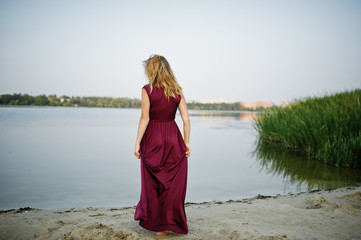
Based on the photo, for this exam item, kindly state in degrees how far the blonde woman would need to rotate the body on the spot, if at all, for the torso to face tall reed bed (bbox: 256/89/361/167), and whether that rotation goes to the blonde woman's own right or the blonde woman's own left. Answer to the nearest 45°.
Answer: approximately 45° to the blonde woman's own right

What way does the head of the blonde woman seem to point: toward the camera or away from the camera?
away from the camera

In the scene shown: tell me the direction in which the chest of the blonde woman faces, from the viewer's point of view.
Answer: away from the camera
